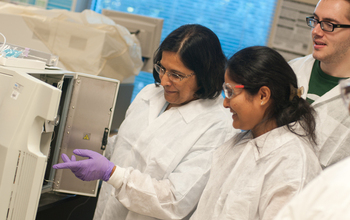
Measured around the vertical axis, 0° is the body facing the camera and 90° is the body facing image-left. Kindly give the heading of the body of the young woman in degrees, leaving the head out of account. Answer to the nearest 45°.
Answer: approximately 45°

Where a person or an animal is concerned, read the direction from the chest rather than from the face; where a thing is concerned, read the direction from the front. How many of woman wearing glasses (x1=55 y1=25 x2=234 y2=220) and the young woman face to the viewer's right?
0

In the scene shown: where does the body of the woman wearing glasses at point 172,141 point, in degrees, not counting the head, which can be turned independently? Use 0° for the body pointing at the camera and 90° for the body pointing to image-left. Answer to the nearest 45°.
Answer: approximately 45°

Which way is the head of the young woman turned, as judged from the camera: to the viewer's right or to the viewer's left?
to the viewer's left

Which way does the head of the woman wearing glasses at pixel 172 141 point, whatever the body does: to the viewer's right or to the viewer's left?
to the viewer's left
